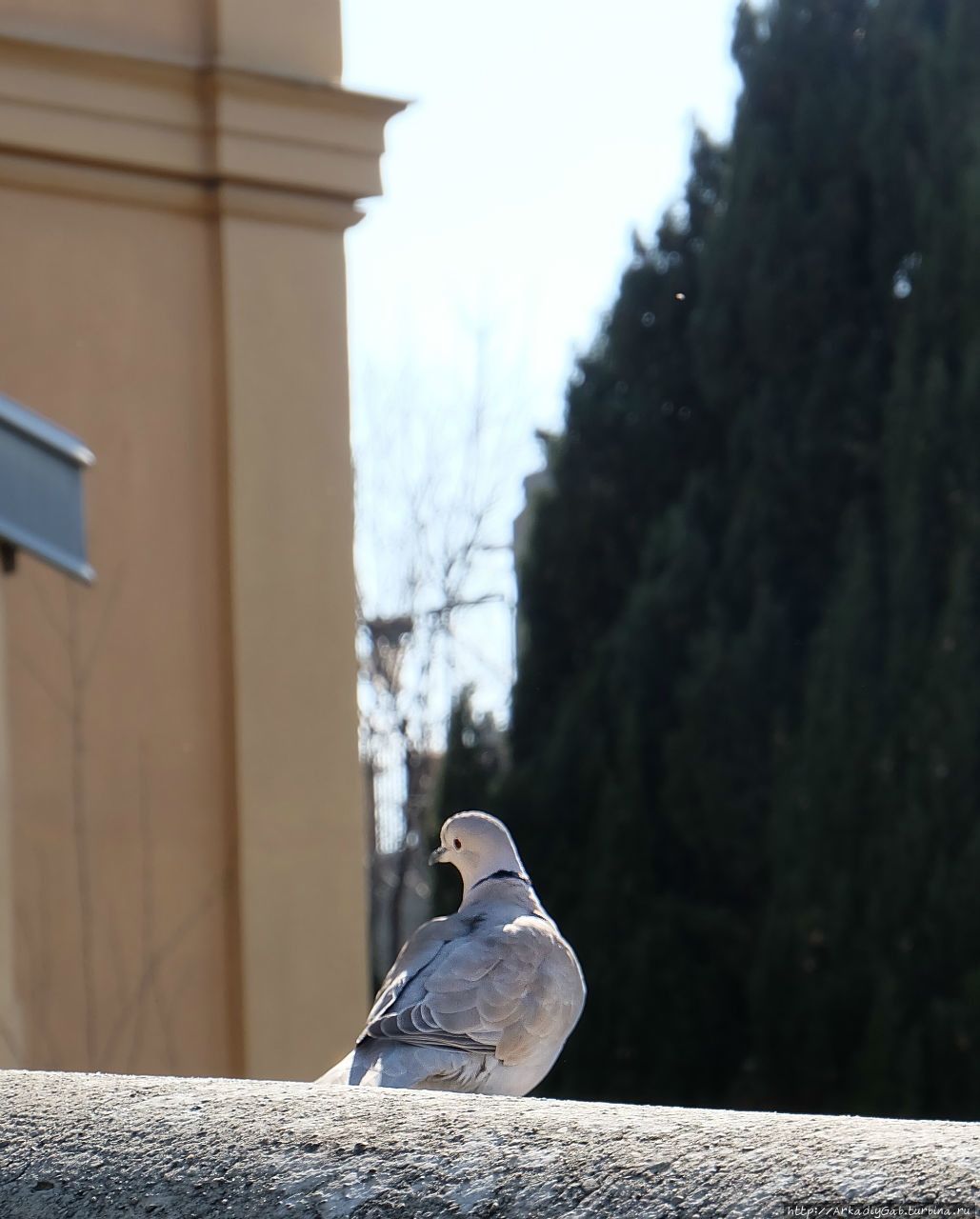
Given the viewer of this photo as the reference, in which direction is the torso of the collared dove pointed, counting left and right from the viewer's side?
facing away from the viewer and to the right of the viewer

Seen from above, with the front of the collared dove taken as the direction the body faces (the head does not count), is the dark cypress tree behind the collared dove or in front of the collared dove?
in front
